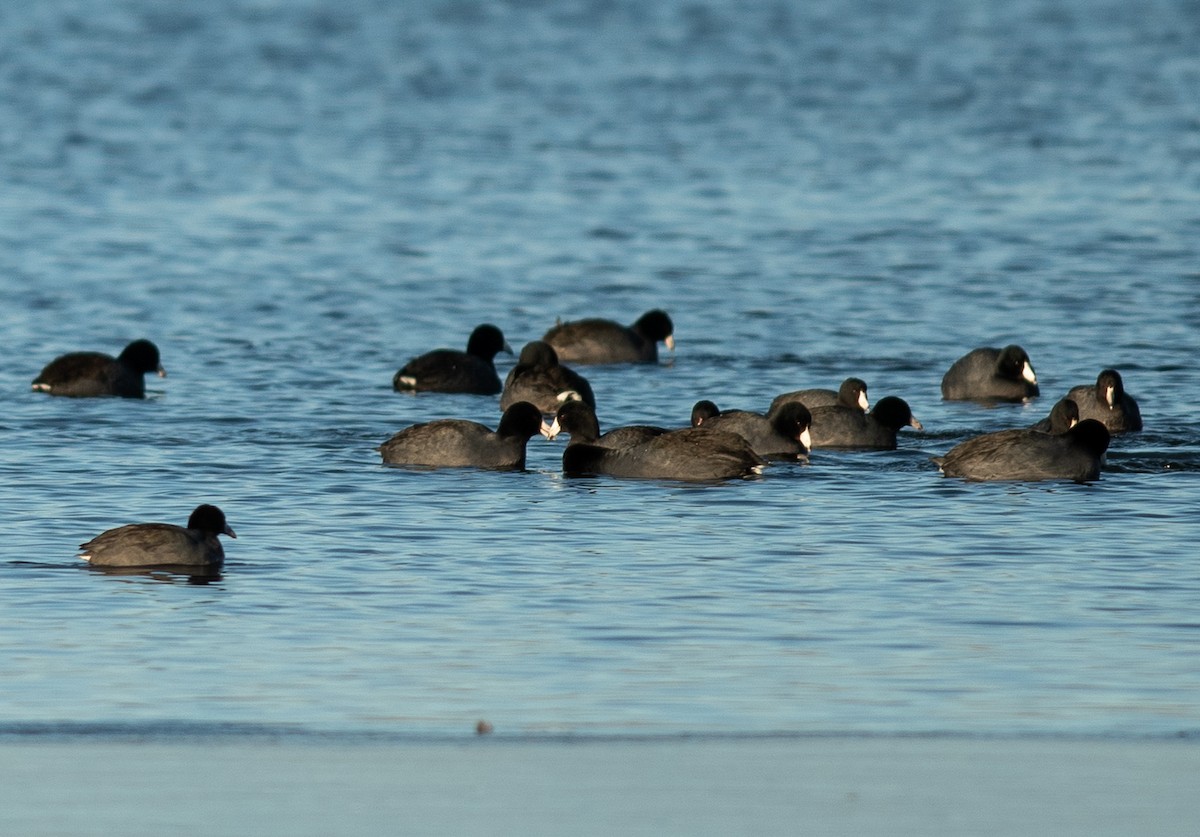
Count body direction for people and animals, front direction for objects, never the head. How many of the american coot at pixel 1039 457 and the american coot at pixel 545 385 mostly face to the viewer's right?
1

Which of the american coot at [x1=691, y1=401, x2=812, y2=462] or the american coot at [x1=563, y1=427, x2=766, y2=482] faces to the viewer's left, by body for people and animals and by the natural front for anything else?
the american coot at [x1=563, y1=427, x2=766, y2=482]

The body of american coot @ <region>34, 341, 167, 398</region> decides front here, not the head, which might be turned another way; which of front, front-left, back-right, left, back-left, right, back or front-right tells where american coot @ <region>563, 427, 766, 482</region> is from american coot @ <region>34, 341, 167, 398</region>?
front-right

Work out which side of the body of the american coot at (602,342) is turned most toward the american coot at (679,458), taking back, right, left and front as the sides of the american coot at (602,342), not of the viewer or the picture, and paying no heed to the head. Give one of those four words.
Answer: right

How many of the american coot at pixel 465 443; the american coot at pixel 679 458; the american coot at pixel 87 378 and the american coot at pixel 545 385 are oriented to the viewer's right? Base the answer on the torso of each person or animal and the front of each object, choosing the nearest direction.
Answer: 2

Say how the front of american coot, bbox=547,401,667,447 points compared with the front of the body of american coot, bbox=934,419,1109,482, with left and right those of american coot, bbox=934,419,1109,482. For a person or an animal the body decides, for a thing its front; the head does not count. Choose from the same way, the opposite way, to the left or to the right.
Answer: the opposite way

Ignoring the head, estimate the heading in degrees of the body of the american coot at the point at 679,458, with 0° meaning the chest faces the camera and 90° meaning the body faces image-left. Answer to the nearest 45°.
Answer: approximately 90°

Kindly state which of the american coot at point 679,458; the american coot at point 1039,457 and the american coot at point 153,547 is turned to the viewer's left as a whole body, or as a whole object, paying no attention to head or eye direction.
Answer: the american coot at point 679,458

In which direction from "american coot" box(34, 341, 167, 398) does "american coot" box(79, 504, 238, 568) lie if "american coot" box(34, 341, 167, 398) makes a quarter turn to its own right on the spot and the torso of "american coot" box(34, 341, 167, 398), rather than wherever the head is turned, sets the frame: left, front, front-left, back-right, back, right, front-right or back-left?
front

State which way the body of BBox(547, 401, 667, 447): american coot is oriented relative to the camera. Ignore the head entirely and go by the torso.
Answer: to the viewer's left

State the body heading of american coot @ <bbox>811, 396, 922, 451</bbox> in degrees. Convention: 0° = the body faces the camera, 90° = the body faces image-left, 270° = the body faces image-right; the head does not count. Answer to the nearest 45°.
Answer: approximately 270°

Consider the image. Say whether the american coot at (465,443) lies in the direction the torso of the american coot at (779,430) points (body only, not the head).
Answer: no

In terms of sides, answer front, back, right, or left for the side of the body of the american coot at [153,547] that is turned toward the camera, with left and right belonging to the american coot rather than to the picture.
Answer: right

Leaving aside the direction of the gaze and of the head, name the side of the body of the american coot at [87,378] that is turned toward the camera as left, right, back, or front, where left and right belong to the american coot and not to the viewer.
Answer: right

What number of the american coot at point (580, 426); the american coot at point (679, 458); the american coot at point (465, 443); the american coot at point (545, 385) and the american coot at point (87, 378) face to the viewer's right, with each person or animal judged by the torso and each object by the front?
2

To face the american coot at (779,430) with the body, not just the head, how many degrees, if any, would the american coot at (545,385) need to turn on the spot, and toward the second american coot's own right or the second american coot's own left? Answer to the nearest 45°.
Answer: approximately 135° to the second american coot's own right
